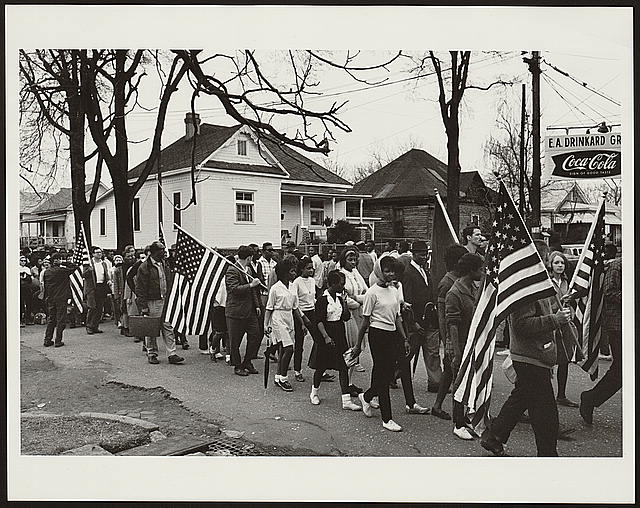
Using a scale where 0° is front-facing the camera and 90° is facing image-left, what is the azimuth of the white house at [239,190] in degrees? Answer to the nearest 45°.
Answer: approximately 315°

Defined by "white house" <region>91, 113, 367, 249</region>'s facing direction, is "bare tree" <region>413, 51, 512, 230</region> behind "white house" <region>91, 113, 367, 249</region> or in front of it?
in front
